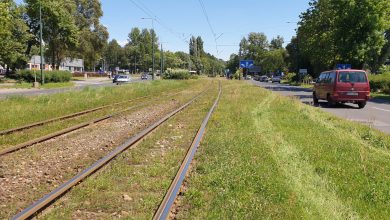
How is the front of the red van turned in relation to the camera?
facing away from the viewer and to the left of the viewer

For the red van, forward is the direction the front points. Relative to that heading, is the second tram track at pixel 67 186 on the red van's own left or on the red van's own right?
on the red van's own left

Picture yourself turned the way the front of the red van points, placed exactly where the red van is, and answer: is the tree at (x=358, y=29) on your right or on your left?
on your right

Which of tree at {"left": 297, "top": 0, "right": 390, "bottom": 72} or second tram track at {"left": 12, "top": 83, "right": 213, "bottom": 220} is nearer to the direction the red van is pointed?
the tree

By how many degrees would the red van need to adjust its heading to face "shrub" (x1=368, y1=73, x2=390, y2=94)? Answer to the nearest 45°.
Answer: approximately 45° to its right

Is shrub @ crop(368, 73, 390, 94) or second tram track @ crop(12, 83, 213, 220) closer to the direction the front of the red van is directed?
the shrub
